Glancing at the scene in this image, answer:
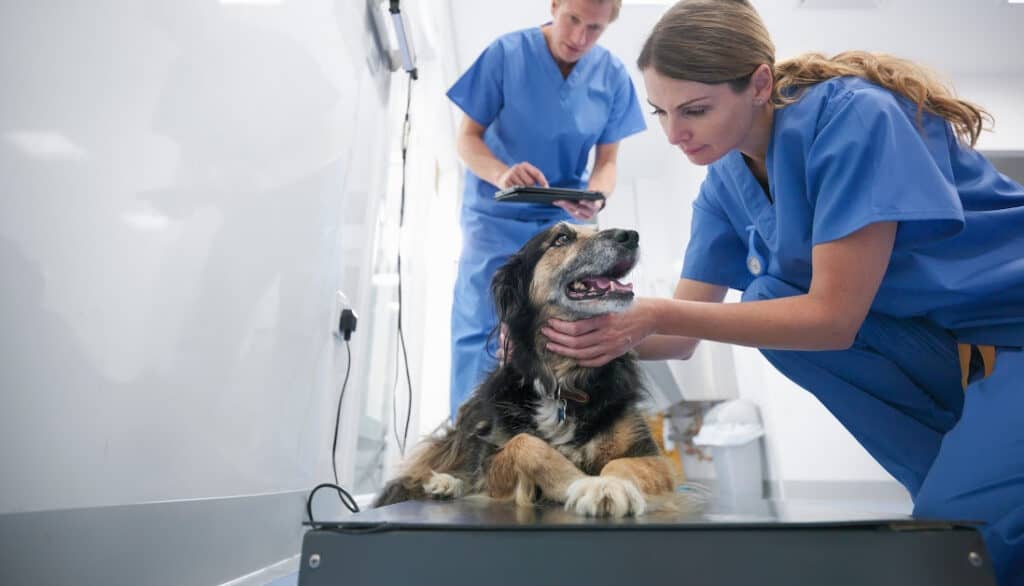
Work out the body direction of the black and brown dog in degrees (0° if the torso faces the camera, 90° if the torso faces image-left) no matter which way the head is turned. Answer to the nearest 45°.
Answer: approximately 315°

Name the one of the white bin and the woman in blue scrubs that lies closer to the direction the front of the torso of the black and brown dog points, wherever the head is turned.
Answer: the woman in blue scrubs

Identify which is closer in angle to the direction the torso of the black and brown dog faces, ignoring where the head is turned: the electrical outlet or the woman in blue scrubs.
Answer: the woman in blue scrubs

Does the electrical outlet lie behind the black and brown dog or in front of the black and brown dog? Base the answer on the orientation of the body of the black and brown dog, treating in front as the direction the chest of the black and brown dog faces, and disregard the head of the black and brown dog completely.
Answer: behind
